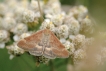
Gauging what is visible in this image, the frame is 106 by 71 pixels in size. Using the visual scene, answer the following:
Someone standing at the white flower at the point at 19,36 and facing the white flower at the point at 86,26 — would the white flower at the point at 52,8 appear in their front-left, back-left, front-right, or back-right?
front-left

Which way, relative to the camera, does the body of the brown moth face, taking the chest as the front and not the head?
away from the camera

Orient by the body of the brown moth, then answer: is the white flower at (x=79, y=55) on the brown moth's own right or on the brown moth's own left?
on the brown moth's own right
